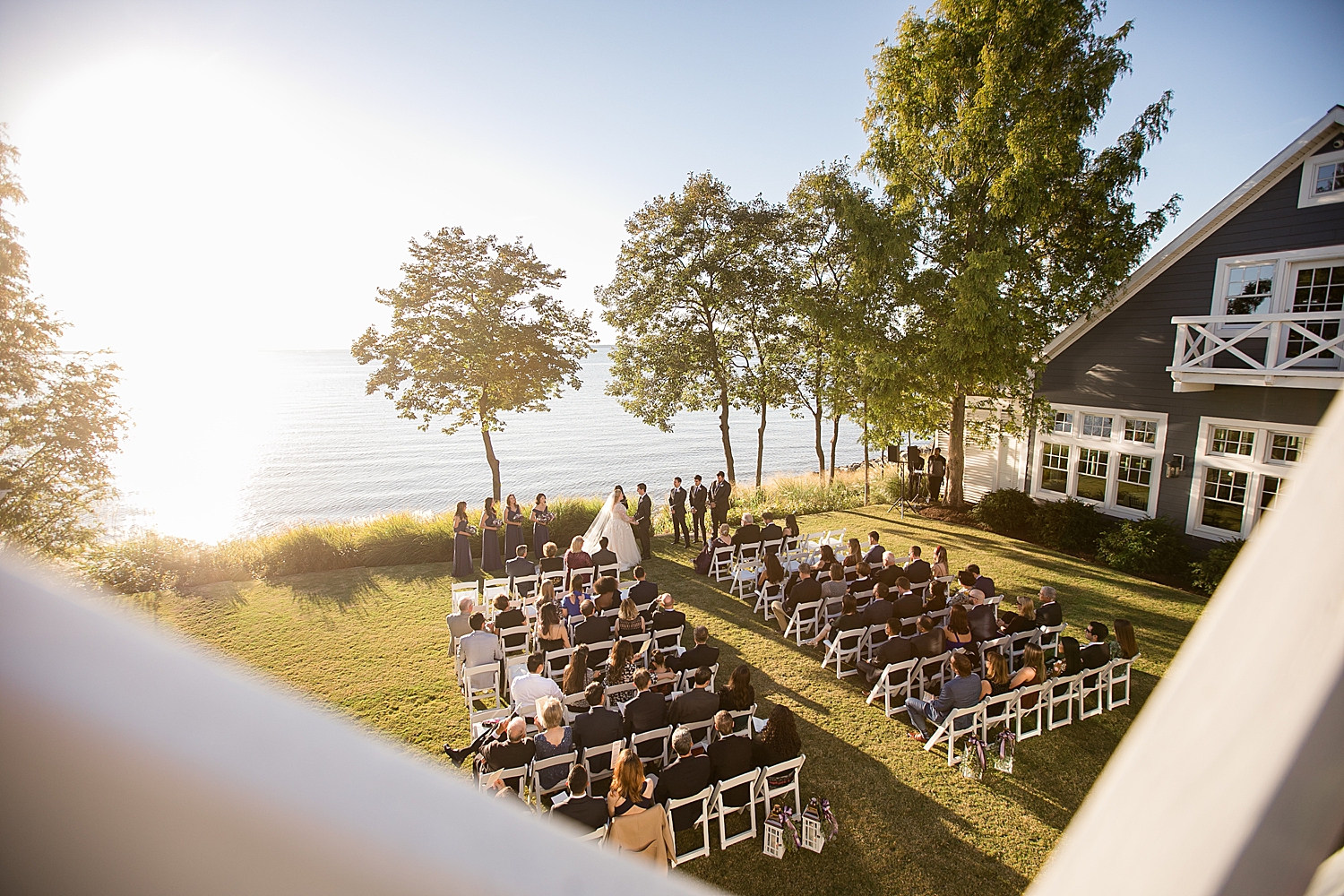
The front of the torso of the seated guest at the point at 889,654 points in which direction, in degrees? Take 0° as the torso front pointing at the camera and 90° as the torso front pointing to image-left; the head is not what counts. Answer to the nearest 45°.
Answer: approximately 135°

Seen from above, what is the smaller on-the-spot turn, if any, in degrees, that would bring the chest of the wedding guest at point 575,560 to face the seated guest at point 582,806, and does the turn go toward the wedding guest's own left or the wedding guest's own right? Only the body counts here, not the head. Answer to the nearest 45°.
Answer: approximately 180°

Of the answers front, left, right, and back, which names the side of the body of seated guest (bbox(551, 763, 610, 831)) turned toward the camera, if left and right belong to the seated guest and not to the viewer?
back

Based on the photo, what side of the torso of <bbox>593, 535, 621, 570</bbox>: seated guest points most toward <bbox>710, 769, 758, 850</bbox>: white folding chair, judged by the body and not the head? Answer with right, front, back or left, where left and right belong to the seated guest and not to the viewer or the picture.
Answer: back

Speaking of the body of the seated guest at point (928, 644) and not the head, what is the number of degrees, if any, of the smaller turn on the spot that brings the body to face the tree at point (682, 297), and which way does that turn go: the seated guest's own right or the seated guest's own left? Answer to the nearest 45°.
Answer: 0° — they already face it

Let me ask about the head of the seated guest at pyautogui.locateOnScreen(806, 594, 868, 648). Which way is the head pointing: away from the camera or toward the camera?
away from the camera

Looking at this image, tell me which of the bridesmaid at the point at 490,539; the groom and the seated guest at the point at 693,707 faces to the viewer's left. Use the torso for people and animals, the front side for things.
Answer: the groom

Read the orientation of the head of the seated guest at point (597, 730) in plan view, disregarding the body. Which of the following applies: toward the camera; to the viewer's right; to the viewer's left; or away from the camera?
away from the camera

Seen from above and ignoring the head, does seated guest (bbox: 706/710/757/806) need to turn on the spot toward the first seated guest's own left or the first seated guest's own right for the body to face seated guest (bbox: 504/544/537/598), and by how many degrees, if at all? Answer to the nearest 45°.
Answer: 0° — they already face them

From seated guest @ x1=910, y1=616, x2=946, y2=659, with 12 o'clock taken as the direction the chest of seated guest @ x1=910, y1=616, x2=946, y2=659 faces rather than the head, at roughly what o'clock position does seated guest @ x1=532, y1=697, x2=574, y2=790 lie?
seated guest @ x1=532, y1=697, x2=574, y2=790 is roughly at 9 o'clock from seated guest @ x1=910, y1=616, x2=946, y2=659.

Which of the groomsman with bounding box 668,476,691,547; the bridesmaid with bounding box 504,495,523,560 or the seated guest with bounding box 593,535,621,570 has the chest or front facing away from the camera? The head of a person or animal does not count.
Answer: the seated guest

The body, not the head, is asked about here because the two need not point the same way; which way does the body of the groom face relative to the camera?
to the viewer's left

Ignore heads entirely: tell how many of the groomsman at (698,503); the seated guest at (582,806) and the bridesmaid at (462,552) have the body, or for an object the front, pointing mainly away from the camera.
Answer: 1
